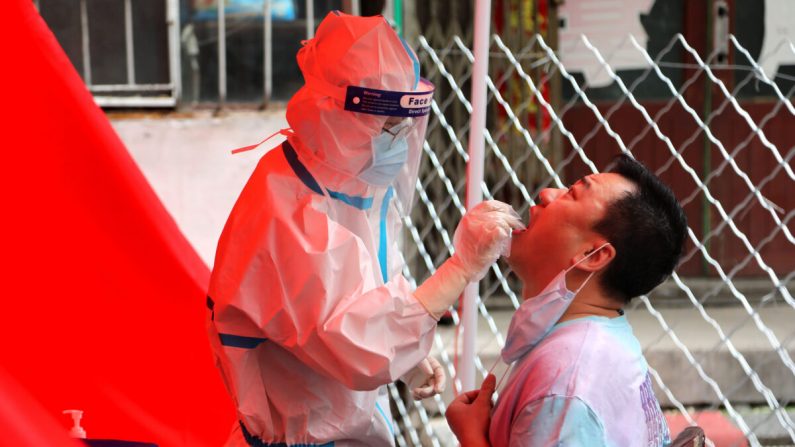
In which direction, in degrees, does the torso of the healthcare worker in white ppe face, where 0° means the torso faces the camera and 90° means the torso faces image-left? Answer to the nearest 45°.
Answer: approximately 270°

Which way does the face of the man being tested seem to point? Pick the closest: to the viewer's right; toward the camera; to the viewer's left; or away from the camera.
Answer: to the viewer's left

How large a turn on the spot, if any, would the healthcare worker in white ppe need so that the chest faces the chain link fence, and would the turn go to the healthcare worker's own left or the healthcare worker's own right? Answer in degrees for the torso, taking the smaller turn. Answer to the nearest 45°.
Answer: approximately 45° to the healthcare worker's own left

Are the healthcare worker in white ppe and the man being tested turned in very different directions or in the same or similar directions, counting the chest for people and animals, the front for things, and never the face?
very different directions

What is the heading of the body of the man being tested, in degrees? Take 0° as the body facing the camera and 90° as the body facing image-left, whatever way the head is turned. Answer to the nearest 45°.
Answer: approximately 90°

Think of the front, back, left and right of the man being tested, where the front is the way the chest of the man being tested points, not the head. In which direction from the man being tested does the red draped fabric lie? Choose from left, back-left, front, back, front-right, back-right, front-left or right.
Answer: front-right

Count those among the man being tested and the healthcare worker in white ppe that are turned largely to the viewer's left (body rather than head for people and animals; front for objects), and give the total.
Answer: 1

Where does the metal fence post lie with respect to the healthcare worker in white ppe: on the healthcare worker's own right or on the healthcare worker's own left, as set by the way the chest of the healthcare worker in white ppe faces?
on the healthcare worker's own left

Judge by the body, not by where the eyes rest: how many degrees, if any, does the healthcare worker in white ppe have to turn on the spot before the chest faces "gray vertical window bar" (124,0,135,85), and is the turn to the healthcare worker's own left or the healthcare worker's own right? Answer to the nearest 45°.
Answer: approximately 90° to the healthcare worker's own left

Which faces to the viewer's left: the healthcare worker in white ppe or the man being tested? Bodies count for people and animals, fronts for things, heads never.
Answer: the man being tested

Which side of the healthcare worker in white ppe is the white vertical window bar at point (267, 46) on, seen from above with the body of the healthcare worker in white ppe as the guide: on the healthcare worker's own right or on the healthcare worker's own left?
on the healthcare worker's own left

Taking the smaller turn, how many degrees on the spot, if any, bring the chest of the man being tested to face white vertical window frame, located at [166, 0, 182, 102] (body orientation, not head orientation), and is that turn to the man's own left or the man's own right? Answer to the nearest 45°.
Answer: approximately 45° to the man's own right

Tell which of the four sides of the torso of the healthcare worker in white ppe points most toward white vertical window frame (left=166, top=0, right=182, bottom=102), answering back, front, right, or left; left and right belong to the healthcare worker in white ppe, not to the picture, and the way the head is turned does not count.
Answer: left
